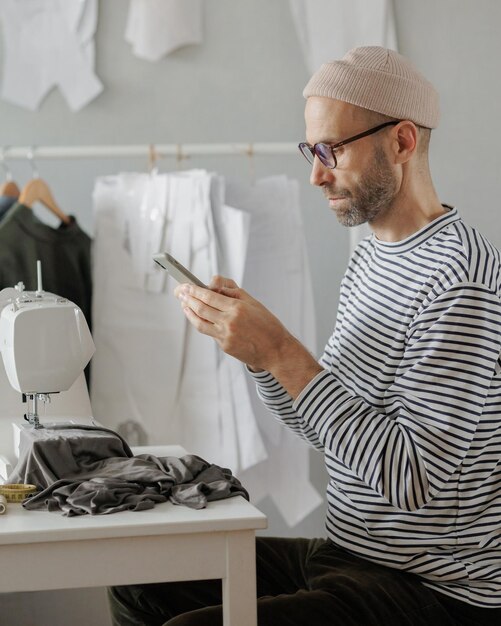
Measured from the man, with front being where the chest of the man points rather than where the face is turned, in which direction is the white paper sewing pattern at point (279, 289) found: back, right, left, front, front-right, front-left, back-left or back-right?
right

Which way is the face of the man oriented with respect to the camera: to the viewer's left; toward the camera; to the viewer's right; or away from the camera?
to the viewer's left

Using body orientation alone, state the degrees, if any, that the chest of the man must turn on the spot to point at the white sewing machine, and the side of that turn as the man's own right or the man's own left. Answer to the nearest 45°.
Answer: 0° — they already face it

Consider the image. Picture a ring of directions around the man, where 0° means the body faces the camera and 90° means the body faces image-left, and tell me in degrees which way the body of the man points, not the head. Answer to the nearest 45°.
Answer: approximately 90°

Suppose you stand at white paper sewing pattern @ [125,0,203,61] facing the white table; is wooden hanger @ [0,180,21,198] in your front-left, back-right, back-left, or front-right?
front-right

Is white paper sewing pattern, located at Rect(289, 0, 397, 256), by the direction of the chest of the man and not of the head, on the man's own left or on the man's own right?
on the man's own right

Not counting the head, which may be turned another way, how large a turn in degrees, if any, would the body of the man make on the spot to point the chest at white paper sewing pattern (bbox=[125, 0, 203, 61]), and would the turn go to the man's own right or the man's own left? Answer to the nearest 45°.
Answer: approximately 90° to the man's own right

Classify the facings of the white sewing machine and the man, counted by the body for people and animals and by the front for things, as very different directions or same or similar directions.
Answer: very different directions

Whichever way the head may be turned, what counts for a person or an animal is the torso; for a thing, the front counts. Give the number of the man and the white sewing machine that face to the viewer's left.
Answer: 1
